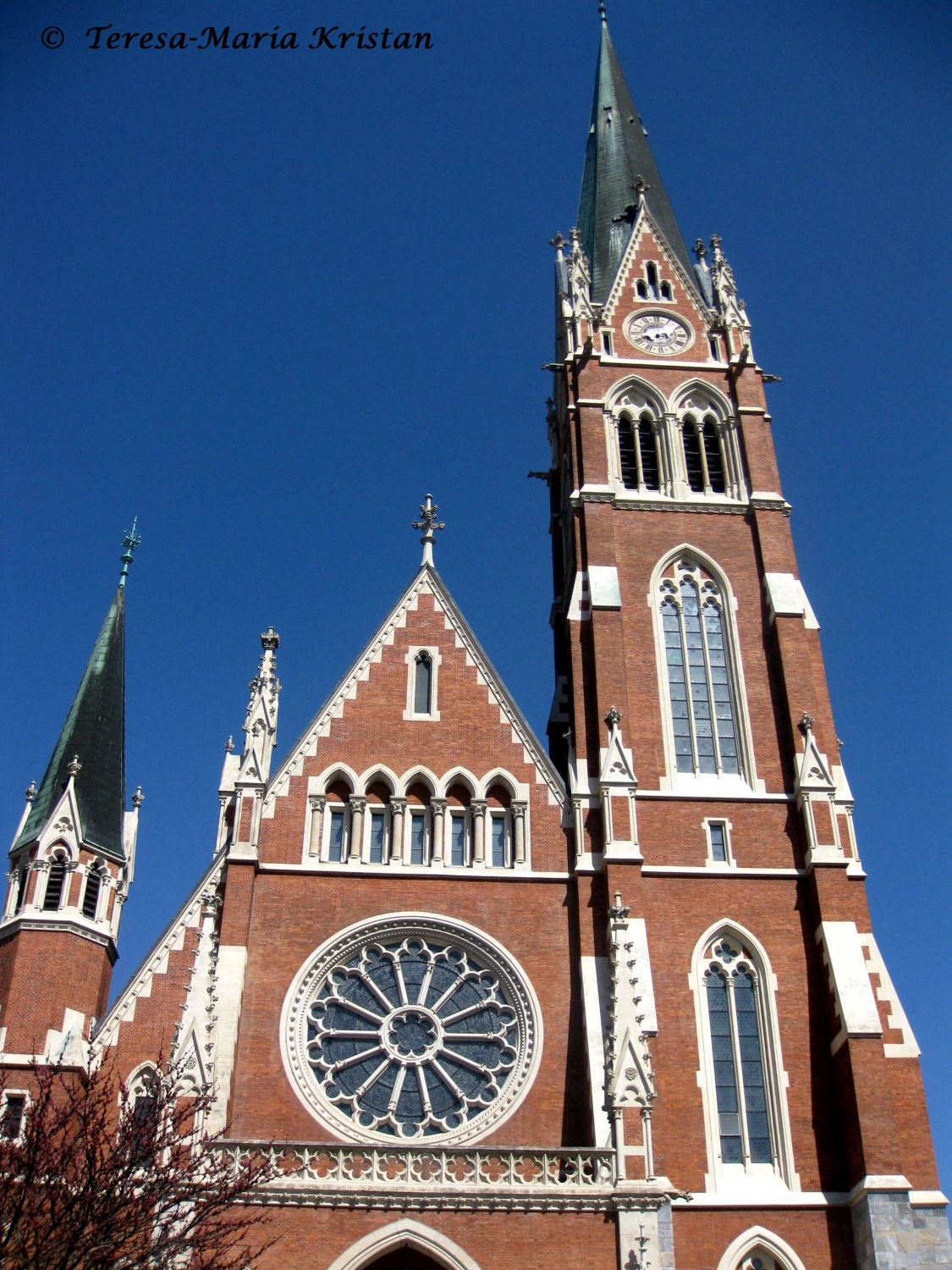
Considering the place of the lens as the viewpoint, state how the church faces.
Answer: facing the viewer
